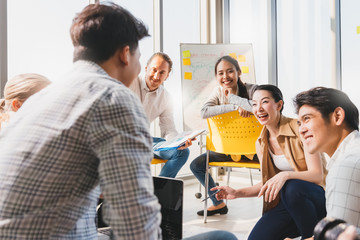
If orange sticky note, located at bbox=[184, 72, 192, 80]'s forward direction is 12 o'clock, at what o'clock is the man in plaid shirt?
The man in plaid shirt is roughly at 12 o'clock from the orange sticky note.

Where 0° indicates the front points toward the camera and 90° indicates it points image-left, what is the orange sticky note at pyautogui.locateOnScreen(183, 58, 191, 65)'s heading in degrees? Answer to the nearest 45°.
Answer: approximately 0°

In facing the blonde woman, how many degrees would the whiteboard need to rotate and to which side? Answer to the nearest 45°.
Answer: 0° — it already faces them

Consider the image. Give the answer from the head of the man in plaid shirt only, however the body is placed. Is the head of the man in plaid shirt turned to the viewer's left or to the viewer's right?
to the viewer's right
